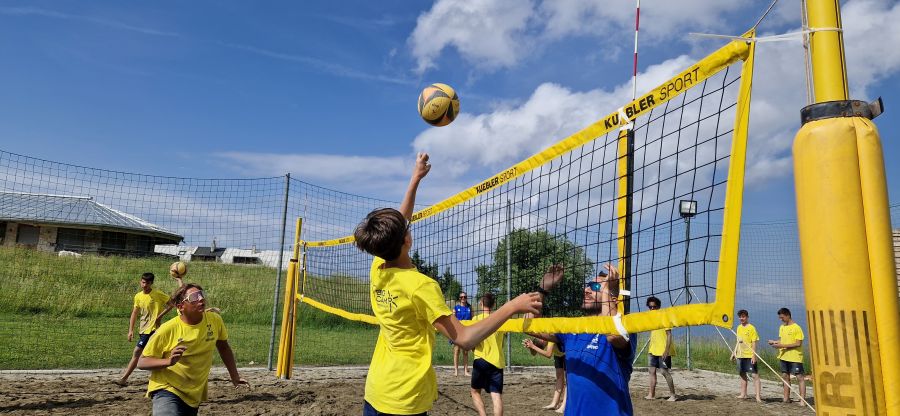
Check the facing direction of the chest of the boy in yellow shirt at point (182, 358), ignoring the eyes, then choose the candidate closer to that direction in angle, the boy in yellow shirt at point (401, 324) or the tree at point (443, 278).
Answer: the boy in yellow shirt

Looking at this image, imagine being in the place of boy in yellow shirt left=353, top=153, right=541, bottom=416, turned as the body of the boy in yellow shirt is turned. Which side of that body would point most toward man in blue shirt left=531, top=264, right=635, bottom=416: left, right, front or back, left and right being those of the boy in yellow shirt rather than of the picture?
front

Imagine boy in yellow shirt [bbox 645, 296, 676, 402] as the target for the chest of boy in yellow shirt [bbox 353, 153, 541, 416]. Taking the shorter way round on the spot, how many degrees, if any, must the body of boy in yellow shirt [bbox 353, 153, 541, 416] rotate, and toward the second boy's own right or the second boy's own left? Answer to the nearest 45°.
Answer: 0° — they already face them

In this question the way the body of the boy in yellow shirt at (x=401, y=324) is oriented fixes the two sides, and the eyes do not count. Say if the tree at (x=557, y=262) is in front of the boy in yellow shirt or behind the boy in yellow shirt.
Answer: in front

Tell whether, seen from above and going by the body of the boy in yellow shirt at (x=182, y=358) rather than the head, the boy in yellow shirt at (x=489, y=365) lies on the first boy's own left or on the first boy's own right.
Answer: on the first boy's own left

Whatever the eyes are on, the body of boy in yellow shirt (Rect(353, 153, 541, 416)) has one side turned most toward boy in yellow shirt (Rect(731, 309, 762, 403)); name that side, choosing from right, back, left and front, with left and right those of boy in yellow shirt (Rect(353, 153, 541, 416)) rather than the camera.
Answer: front

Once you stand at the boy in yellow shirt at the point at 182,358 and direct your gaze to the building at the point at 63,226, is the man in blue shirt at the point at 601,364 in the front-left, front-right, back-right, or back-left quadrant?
back-right

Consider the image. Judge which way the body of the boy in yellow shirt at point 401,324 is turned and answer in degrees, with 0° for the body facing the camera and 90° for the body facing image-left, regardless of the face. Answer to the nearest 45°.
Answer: approximately 225°

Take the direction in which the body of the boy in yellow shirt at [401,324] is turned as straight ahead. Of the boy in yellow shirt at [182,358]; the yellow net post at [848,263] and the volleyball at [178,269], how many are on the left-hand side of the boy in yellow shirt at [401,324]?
2

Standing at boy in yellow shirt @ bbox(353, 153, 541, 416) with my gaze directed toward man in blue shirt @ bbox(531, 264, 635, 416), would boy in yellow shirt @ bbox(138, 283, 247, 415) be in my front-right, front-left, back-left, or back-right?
back-left

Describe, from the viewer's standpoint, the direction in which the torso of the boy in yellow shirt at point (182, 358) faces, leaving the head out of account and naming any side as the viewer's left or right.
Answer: facing the viewer and to the right of the viewer

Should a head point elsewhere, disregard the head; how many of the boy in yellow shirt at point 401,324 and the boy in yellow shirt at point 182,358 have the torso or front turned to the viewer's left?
0

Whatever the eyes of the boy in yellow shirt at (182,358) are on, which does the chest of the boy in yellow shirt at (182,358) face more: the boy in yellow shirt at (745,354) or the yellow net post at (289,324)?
the boy in yellow shirt

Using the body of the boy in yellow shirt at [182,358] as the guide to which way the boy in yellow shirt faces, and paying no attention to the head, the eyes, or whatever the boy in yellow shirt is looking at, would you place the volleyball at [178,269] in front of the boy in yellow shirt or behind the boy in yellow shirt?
behind
